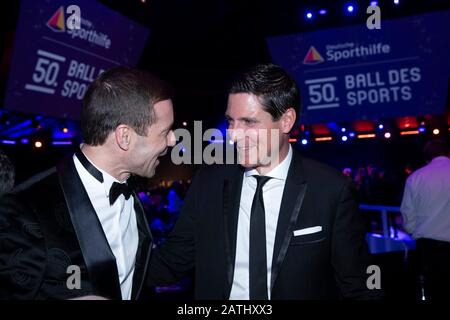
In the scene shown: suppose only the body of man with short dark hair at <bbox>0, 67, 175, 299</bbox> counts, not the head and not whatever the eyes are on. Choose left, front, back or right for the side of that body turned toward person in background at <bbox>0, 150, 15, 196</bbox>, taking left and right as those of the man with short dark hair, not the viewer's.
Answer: back

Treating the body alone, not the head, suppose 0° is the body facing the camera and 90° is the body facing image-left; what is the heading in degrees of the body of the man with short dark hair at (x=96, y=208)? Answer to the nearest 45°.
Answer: approximately 315°

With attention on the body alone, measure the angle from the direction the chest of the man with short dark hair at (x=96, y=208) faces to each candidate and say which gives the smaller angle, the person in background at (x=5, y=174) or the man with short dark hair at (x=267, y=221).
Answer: the man with short dark hair

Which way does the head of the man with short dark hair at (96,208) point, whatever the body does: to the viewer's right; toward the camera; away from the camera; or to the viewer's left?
to the viewer's right

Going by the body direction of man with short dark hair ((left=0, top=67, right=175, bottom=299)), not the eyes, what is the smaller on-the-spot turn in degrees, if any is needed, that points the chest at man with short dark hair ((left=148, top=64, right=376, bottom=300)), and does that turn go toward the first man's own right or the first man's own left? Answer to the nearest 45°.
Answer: approximately 45° to the first man's own left

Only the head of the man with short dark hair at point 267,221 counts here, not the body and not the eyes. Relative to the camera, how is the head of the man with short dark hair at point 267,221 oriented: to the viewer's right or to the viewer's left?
to the viewer's left
